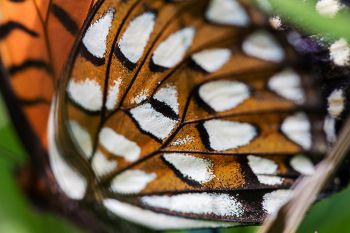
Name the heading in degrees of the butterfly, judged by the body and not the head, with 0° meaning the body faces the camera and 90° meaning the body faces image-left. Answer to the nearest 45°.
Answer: approximately 90°
